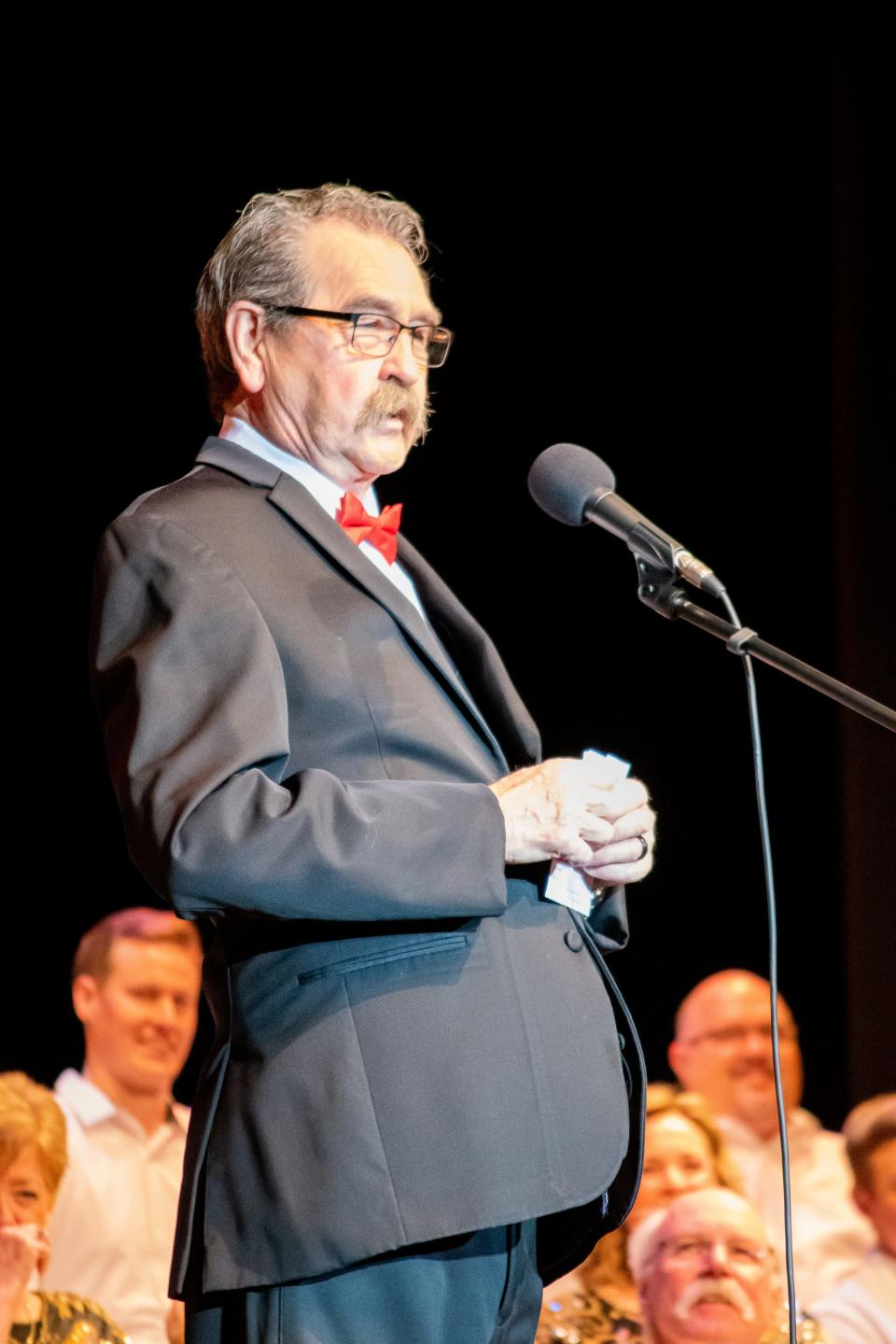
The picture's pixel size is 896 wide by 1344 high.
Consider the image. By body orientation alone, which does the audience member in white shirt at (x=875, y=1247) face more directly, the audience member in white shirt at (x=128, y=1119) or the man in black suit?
the man in black suit

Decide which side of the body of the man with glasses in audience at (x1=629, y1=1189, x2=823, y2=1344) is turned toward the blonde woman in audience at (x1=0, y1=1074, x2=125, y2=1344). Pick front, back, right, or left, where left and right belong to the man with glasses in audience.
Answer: right

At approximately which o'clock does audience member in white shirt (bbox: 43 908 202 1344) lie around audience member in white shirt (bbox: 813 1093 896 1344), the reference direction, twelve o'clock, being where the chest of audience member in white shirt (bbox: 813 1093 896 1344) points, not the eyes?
audience member in white shirt (bbox: 43 908 202 1344) is roughly at 4 o'clock from audience member in white shirt (bbox: 813 1093 896 1344).

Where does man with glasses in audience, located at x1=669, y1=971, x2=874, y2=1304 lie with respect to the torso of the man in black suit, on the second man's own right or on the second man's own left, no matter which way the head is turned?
on the second man's own left
